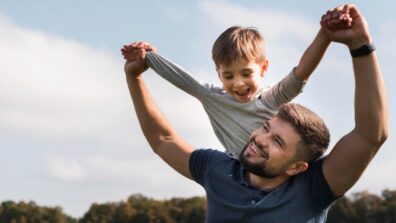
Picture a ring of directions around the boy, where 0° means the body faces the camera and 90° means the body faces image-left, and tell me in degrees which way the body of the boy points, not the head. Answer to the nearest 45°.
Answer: approximately 0°

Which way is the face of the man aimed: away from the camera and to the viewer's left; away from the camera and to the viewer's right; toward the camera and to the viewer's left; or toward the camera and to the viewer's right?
toward the camera and to the viewer's left
